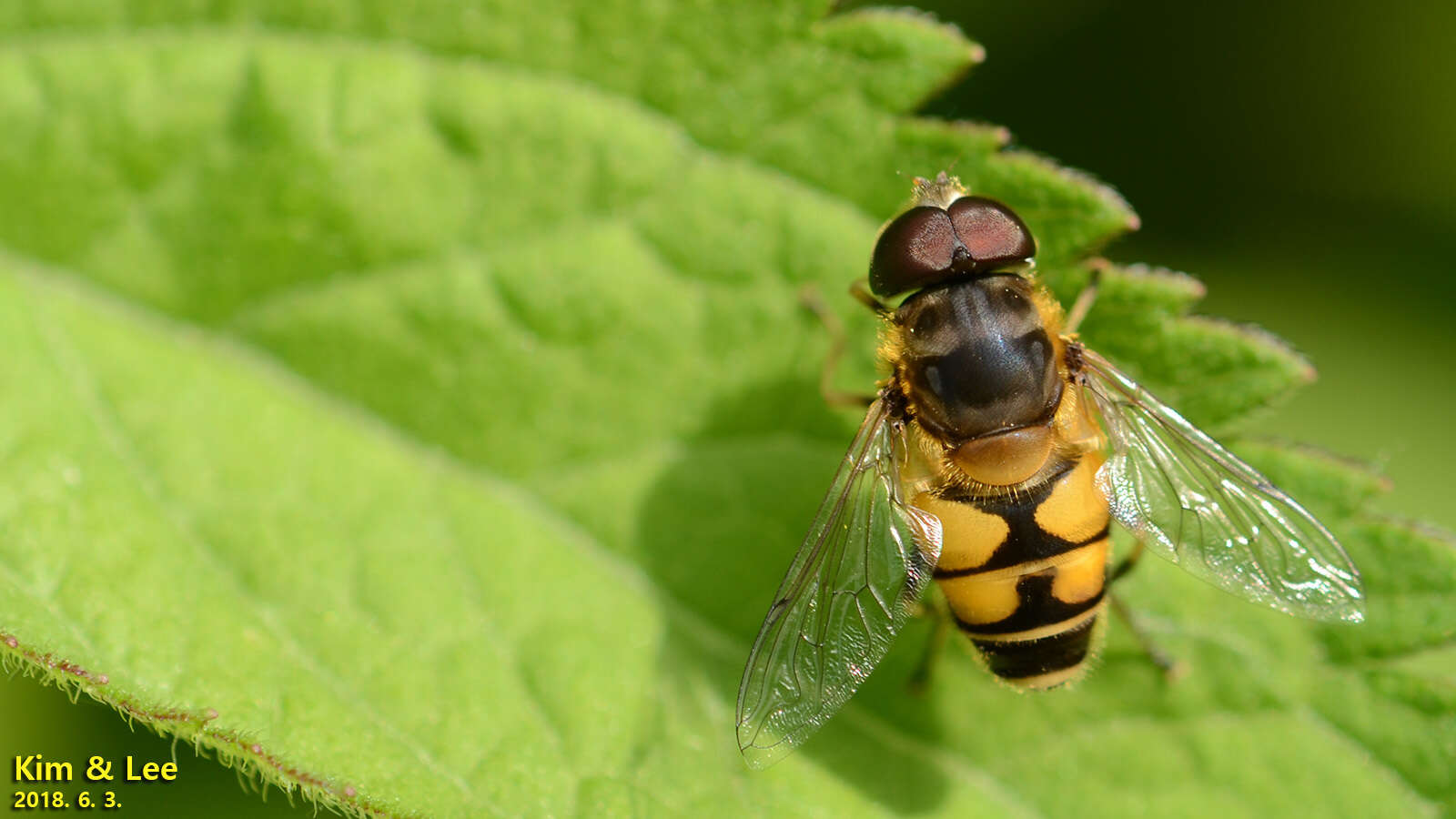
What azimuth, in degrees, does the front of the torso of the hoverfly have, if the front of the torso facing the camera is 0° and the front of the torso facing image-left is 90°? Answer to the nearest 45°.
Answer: approximately 180°
